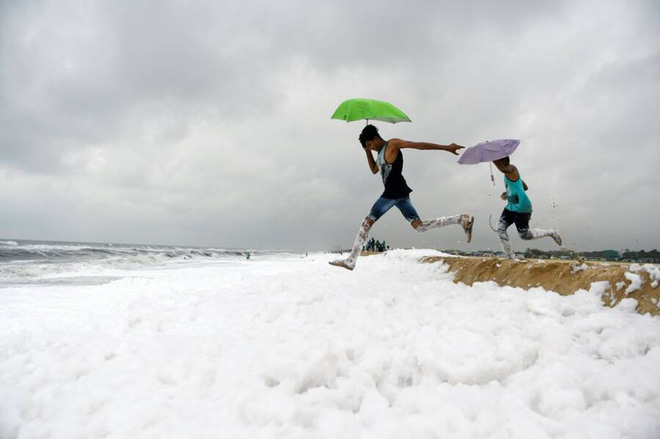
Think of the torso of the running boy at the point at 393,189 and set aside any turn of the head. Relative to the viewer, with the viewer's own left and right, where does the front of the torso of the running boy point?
facing to the left of the viewer
